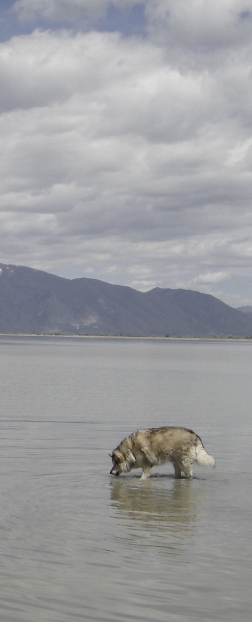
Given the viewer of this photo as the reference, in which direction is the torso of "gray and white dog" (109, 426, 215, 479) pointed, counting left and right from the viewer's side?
facing to the left of the viewer
